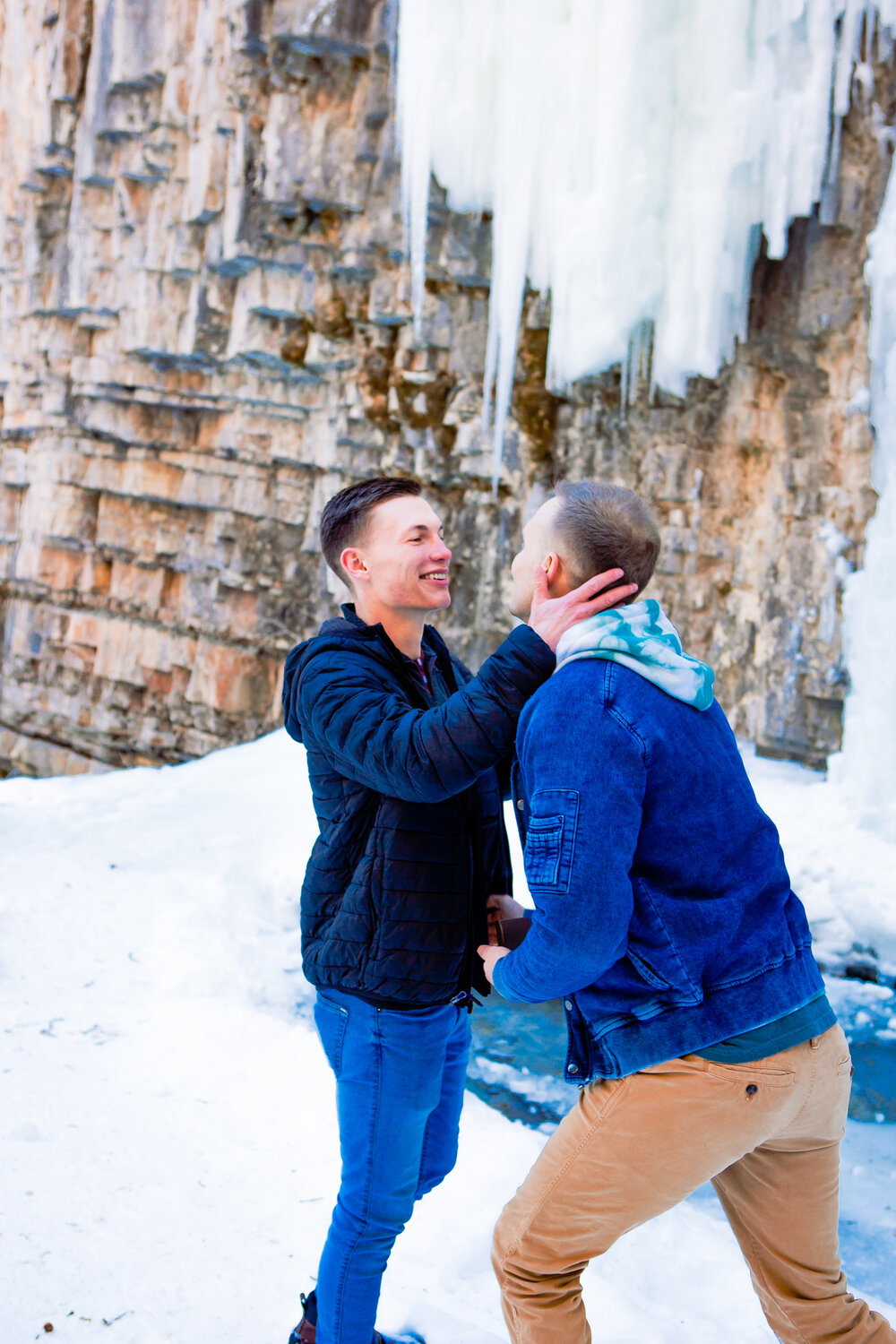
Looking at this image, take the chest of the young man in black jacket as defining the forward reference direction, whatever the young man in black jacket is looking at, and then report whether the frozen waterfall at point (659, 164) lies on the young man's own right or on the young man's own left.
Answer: on the young man's own left

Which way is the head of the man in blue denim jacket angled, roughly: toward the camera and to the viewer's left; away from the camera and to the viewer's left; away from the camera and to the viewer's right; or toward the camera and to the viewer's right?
away from the camera and to the viewer's left

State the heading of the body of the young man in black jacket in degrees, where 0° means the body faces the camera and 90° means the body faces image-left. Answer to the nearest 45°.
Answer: approximately 315°
